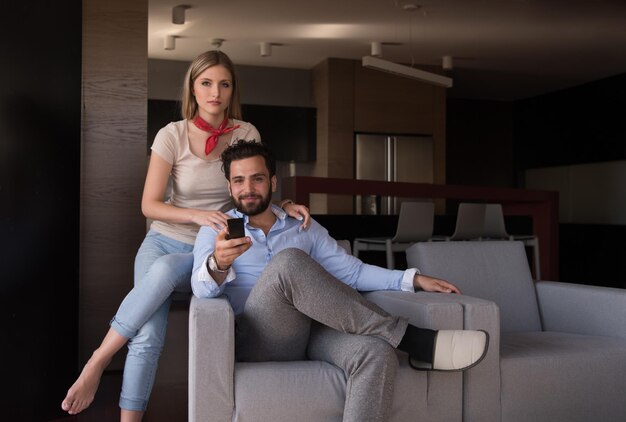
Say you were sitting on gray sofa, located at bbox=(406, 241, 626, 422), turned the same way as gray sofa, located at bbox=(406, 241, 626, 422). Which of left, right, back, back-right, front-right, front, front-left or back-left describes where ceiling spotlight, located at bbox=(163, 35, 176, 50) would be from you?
back

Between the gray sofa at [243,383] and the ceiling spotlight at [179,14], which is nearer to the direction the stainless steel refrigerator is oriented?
the gray sofa

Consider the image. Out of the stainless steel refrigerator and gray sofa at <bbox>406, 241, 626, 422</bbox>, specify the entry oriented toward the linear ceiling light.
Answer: the stainless steel refrigerator

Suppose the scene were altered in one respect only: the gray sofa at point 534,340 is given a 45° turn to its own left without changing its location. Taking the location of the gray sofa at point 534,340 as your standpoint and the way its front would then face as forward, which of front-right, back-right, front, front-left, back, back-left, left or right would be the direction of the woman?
back

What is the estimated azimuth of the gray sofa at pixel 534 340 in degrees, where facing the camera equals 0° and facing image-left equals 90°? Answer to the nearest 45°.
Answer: approximately 315°

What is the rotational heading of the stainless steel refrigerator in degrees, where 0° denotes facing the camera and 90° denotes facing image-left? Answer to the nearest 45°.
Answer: approximately 0°

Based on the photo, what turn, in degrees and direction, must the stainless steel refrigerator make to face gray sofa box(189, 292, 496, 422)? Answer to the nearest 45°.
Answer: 0° — it already faces it

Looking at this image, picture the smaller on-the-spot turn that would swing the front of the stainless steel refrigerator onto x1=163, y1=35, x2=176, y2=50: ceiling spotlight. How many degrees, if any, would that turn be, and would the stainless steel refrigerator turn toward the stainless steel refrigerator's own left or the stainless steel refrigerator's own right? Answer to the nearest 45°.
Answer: approximately 45° to the stainless steel refrigerator's own right

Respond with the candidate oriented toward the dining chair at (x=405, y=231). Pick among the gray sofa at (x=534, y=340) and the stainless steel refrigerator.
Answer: the stainless steel refrigerator

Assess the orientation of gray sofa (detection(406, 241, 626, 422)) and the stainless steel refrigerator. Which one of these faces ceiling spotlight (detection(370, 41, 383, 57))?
the stainless steel refrigerator

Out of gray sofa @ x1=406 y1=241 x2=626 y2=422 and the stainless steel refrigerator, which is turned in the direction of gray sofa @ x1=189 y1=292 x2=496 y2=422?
the stainless steel refrigerator
